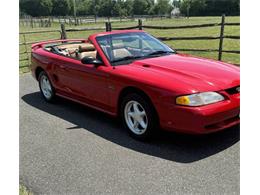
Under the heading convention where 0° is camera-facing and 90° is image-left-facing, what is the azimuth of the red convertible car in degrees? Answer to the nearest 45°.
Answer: approximately 315°
